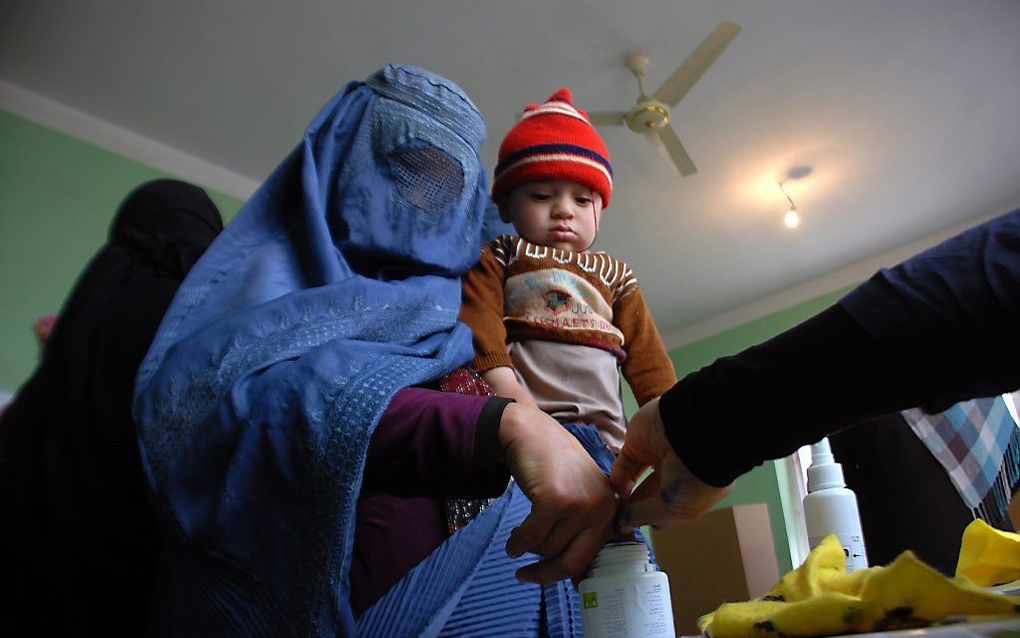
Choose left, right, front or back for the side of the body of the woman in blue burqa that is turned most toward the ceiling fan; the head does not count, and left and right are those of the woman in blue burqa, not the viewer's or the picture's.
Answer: left

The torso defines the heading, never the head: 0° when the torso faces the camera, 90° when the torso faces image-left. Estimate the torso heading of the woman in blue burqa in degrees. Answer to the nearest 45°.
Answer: approximately 315°

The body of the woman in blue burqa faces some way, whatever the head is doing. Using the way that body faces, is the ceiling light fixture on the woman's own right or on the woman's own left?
on the woman's own left

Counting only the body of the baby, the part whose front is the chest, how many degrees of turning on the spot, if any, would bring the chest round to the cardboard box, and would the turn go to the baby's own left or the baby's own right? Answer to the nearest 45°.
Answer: approximately 180°
